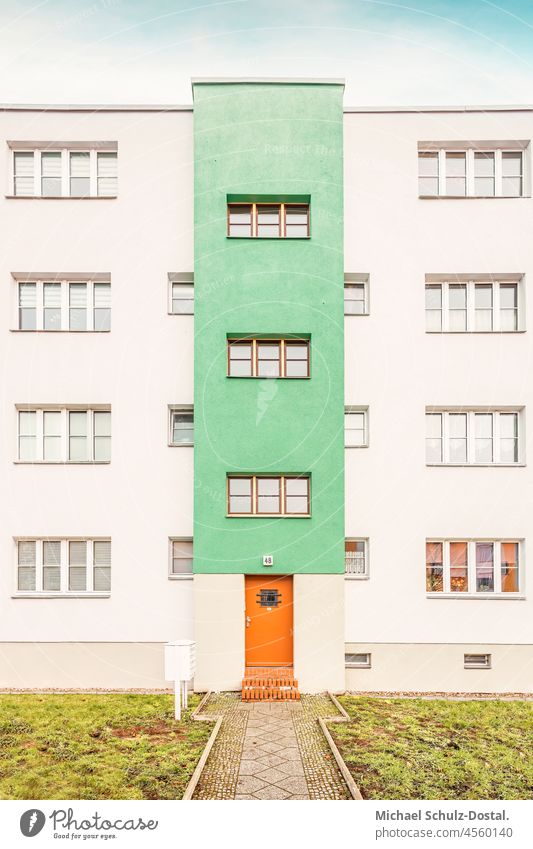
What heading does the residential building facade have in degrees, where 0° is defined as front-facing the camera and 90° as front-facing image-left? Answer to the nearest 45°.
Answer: approximately 0°

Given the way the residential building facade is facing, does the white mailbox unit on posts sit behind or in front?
in front
